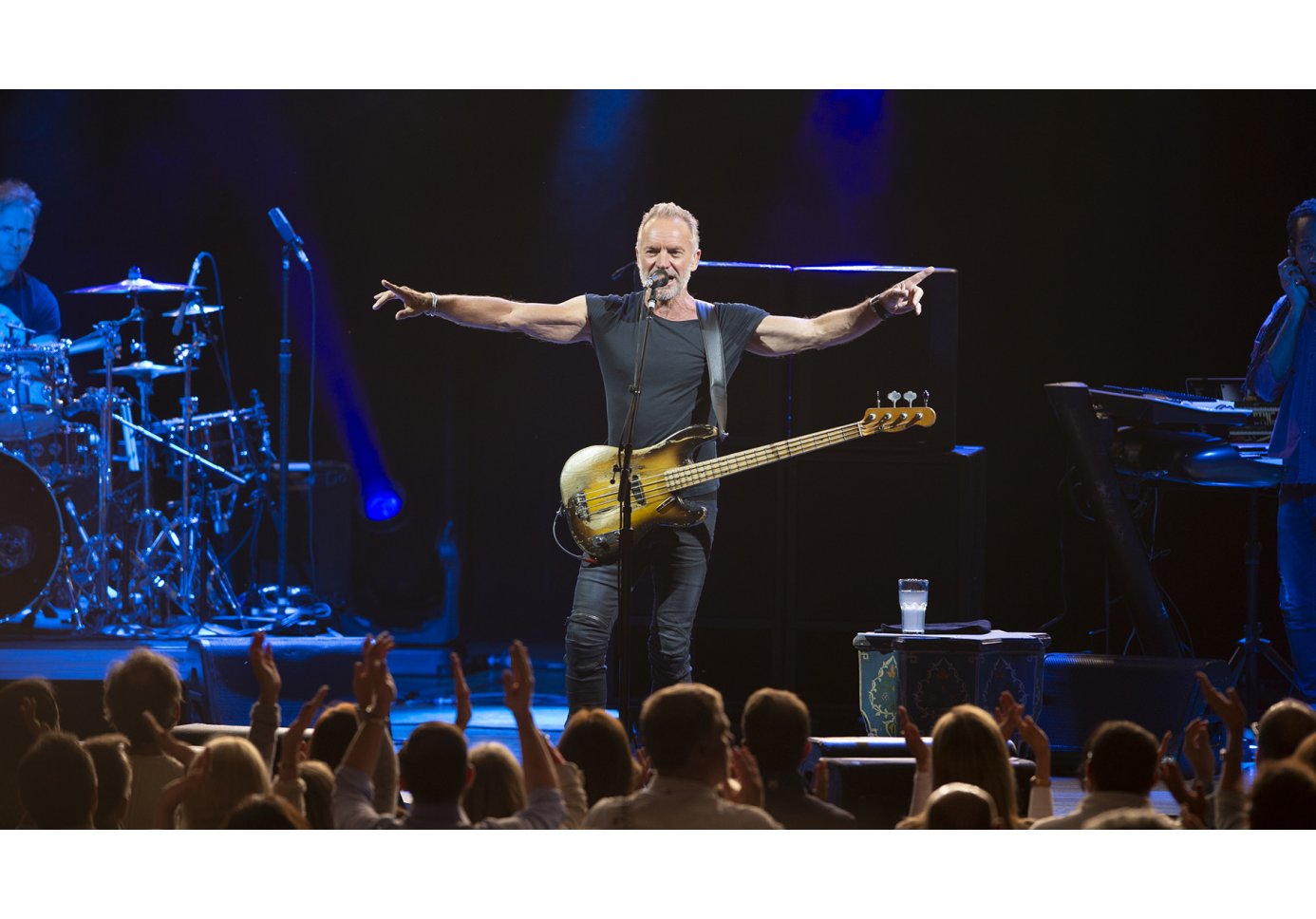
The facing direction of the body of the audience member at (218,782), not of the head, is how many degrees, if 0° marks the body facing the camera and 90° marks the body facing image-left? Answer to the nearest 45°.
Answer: approximately 180°

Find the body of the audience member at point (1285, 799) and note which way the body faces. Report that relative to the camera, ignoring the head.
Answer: away from the camera

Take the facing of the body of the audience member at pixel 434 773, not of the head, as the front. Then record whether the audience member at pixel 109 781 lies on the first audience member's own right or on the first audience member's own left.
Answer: on the first audience member's own left

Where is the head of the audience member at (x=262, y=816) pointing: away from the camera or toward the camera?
away from the camera

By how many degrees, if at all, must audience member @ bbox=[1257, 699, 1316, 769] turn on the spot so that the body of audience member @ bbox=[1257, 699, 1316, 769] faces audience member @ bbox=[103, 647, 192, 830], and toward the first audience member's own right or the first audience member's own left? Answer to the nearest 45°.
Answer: approximately 90° to the first audience member's own left

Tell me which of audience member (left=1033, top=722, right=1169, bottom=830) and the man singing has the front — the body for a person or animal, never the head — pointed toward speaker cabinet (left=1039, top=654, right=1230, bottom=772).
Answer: the audience member

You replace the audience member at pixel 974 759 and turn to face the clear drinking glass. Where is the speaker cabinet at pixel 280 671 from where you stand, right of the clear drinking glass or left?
left

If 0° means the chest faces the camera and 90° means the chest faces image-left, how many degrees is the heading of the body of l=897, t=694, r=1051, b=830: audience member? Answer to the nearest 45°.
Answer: approximately 180°

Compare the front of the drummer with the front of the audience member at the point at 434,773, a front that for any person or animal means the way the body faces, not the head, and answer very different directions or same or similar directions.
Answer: very different directions

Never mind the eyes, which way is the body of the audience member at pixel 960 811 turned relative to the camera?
away from the camera

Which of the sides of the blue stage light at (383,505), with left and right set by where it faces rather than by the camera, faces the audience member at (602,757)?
front

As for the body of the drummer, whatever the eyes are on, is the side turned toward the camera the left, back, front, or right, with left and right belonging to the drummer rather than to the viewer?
front

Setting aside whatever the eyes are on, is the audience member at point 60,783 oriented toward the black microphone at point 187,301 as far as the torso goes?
yes

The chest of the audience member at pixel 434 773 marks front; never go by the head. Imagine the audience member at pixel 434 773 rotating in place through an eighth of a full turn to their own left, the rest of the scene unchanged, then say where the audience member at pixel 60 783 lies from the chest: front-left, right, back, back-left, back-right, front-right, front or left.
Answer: front-left

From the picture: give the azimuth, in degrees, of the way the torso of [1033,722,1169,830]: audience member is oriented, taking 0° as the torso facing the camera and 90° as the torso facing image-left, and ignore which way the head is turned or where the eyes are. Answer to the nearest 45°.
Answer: approximately 180°
